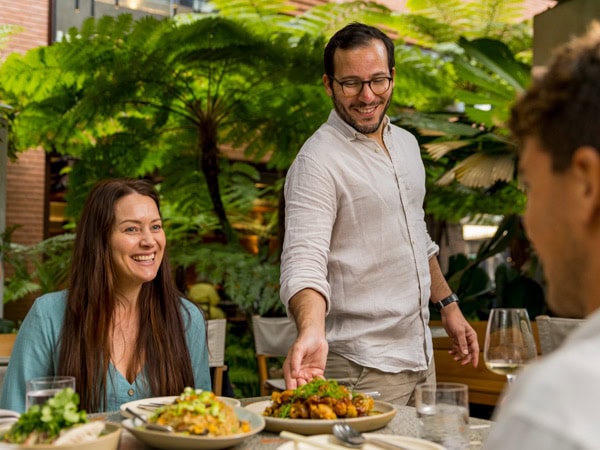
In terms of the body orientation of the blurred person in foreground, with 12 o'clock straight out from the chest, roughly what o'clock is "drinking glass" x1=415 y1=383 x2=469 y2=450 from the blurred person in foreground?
The drinking glass is roughly at 1 o'clock from the blurred person in foreground.

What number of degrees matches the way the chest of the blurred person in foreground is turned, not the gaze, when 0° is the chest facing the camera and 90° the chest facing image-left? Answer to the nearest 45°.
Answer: approximately 135°

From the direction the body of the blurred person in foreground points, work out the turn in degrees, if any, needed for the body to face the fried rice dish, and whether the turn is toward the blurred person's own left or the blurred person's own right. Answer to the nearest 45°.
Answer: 0° — they already face it

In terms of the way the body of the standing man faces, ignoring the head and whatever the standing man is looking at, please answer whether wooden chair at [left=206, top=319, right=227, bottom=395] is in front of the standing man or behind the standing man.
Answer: behind

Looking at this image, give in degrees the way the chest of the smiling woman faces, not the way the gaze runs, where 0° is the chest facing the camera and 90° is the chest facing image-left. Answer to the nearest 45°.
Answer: approximately 315°

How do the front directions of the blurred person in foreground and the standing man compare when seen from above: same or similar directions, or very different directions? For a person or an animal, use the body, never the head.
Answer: very different directions

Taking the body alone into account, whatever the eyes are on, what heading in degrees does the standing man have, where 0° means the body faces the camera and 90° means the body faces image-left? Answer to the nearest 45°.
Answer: approximately 315°

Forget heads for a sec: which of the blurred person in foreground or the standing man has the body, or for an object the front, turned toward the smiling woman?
the blurred person in foreground

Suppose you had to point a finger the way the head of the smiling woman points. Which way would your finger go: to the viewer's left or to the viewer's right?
to the viewer's right

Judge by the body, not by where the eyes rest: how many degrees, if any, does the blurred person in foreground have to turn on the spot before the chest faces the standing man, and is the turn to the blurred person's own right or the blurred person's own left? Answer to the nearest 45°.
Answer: approximately 45° to the blurred person's own right

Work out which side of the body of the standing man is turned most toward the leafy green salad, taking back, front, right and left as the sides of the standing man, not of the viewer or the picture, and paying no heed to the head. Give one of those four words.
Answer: right
